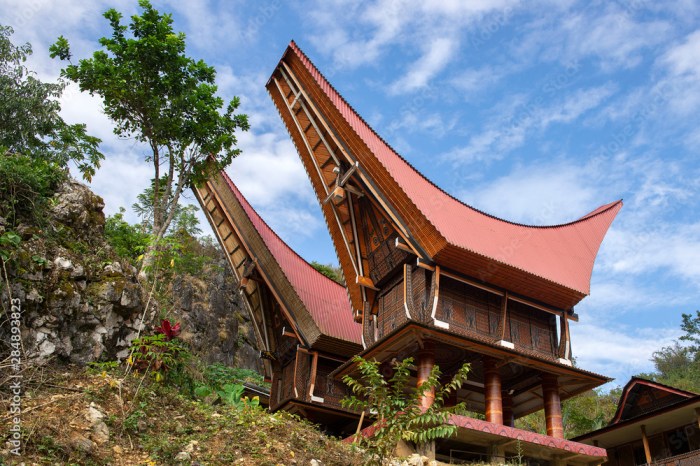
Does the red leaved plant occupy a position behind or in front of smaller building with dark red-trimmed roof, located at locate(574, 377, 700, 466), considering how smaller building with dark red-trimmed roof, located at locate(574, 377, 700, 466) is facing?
in front

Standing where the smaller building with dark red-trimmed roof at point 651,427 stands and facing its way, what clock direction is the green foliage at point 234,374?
The green foliage is roughly at 2 o'clock from the smaller building with dark red-trimmed roof.

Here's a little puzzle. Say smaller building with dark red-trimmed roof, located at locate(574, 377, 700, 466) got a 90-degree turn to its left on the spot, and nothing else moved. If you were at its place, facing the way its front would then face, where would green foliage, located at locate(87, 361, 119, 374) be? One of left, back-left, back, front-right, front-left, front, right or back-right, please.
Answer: right

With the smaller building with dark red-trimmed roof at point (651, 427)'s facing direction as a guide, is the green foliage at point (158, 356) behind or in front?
in front

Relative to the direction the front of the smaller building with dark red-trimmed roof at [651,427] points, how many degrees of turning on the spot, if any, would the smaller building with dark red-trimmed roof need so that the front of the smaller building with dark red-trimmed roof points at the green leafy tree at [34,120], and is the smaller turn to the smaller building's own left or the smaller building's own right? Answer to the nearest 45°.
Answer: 0° — it already faces it

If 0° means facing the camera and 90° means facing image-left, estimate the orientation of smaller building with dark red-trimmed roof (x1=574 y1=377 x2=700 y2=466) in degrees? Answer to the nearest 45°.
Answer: approximately 45°

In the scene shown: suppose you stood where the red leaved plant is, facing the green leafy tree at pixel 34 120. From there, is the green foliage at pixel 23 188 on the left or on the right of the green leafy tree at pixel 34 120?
left

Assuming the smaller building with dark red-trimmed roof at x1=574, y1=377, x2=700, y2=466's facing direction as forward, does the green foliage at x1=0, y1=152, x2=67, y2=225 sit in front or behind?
in front
